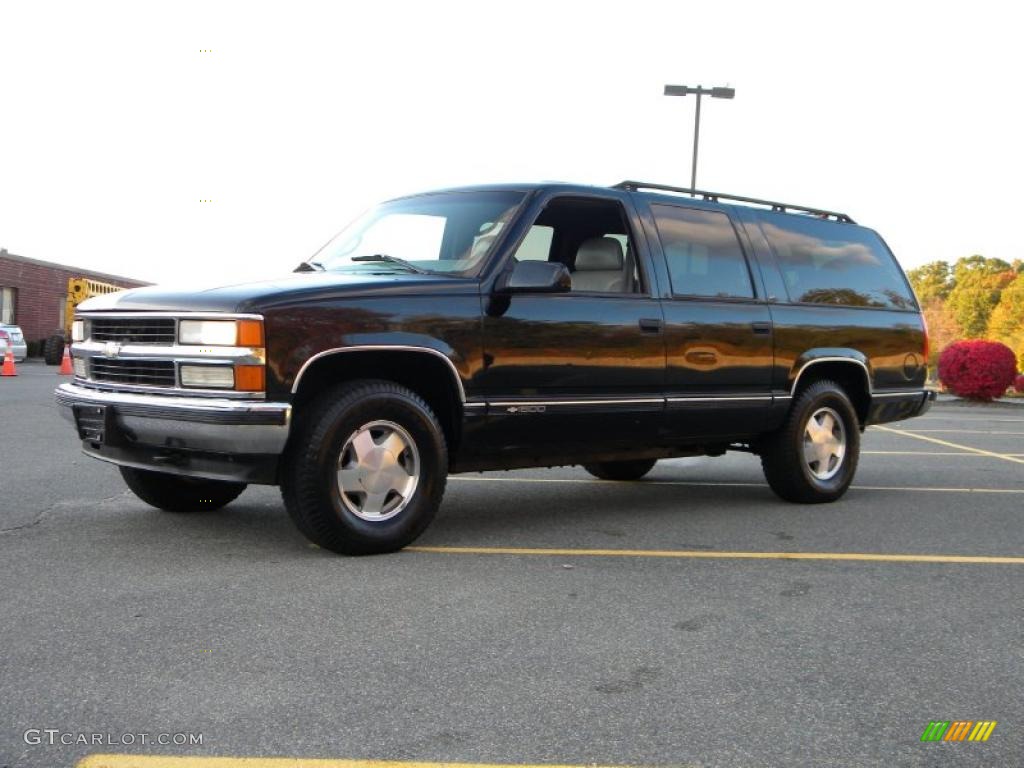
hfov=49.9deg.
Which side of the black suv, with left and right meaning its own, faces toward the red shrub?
back

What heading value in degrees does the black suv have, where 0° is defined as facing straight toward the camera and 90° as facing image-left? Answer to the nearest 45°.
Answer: approximately 45°

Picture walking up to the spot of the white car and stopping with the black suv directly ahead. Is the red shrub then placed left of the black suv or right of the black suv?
left

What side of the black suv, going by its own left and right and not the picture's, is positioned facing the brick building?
right

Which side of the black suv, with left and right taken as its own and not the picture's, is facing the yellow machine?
right
